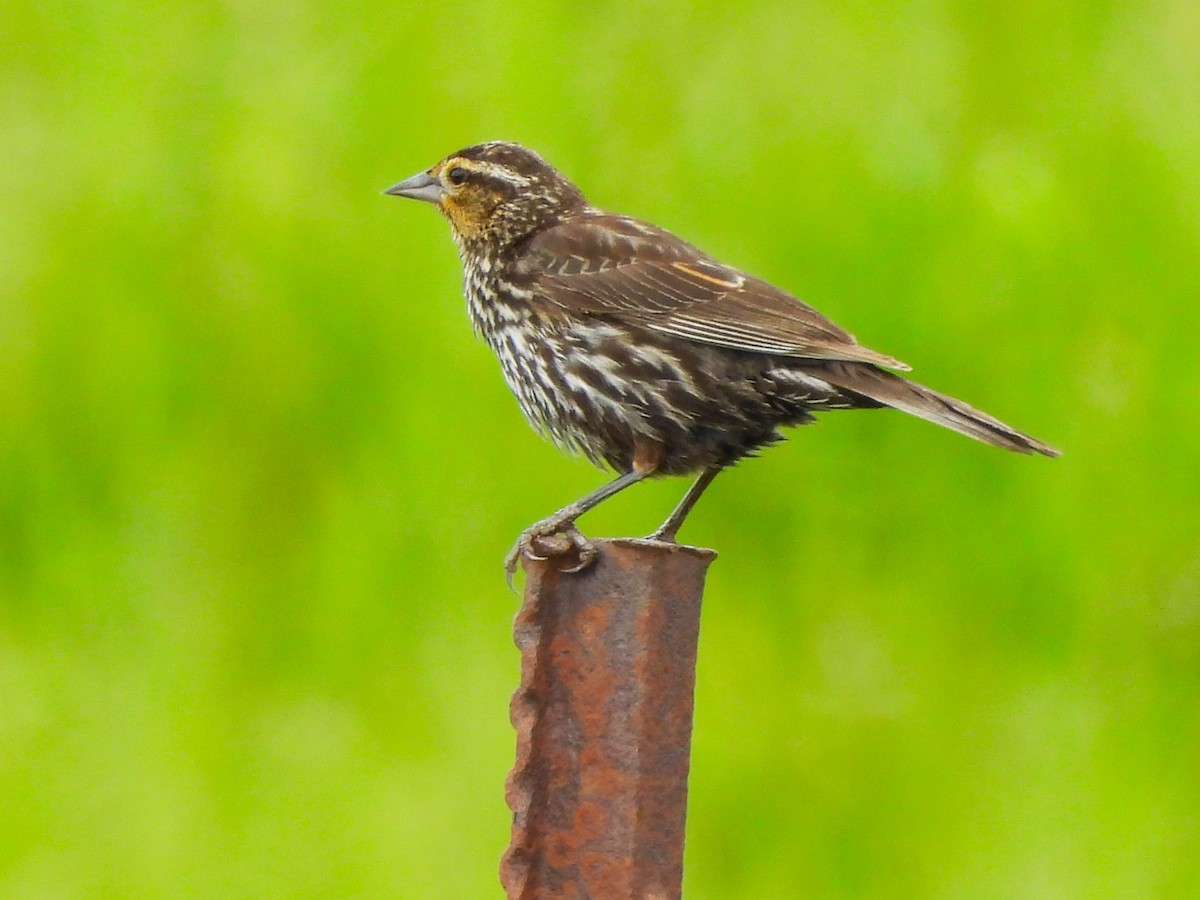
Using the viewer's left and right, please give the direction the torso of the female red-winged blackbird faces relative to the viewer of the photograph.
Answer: facing to the left of the viewer
